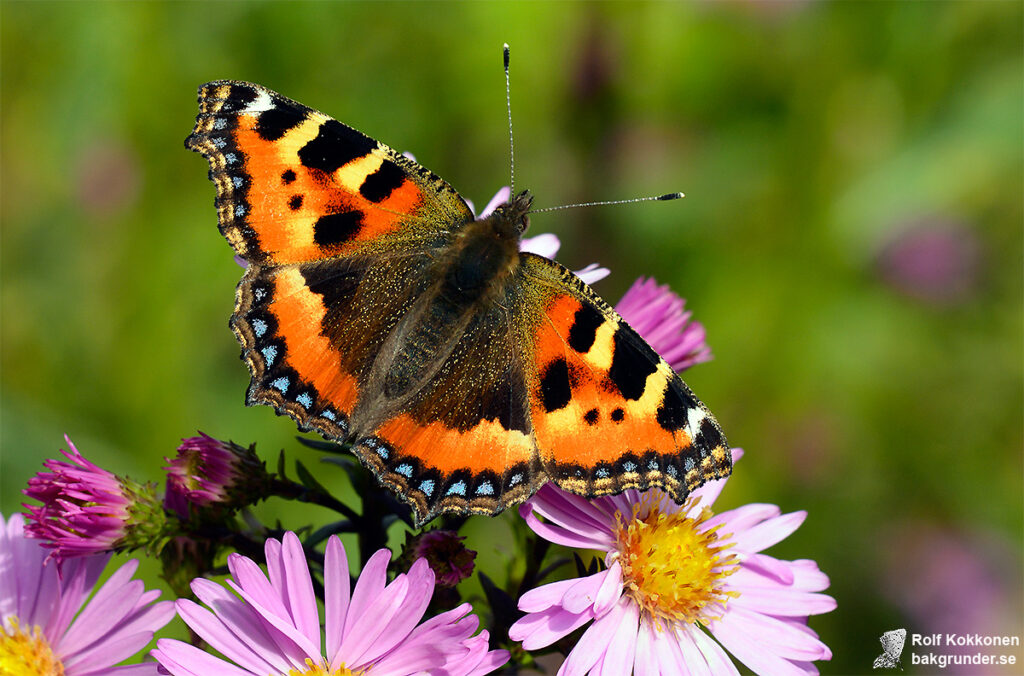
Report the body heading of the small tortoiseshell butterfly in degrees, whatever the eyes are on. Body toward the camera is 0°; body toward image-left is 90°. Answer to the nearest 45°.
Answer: approximately 225°

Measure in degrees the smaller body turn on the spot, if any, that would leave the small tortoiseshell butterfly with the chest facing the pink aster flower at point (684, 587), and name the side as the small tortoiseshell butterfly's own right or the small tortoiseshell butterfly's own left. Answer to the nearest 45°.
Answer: approximately 45° to the small tortoiseshell butterfly's own right
